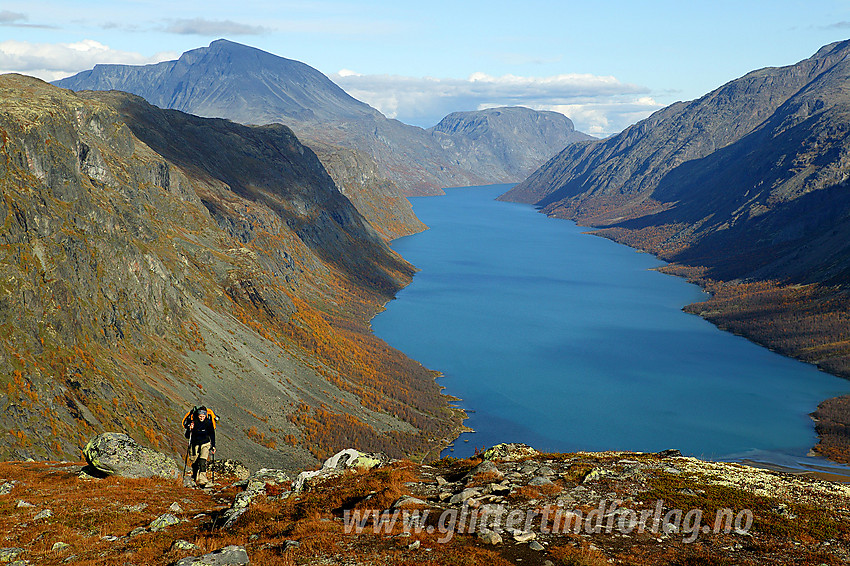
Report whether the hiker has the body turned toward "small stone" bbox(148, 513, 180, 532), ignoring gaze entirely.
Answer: yes

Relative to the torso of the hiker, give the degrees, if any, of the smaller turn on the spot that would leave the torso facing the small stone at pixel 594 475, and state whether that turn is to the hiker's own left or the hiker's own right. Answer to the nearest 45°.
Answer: approximately 45° to the hiker's own left

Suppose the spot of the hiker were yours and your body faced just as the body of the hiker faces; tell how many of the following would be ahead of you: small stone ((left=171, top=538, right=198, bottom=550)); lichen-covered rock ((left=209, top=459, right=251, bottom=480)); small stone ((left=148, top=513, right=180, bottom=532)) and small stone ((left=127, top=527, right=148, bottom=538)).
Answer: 3

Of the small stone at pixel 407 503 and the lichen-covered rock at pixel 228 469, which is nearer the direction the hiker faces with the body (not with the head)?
the small stone

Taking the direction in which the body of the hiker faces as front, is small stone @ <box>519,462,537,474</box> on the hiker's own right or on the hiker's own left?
on the hiker's own left

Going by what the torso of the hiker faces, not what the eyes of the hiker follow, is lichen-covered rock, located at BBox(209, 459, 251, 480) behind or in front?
behind

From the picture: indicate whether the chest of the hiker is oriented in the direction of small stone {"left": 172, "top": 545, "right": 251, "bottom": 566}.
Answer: yes

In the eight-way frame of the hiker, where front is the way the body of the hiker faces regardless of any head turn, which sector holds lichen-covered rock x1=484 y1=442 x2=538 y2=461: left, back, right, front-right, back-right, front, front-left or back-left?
left

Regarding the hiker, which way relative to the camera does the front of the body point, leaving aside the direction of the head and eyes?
toward the camera

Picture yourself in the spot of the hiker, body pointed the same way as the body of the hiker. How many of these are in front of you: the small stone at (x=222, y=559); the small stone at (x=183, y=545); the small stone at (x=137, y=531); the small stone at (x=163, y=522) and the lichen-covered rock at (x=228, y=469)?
4

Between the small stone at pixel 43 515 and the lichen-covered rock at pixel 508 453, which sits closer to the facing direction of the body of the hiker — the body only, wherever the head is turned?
the small stone

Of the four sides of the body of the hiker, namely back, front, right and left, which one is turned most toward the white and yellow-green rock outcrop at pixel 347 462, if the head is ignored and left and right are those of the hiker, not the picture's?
left

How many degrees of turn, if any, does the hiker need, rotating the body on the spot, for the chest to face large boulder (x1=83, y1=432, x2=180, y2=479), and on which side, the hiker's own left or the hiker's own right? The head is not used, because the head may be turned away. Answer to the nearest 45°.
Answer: approximately 135° to the hiker's own right
